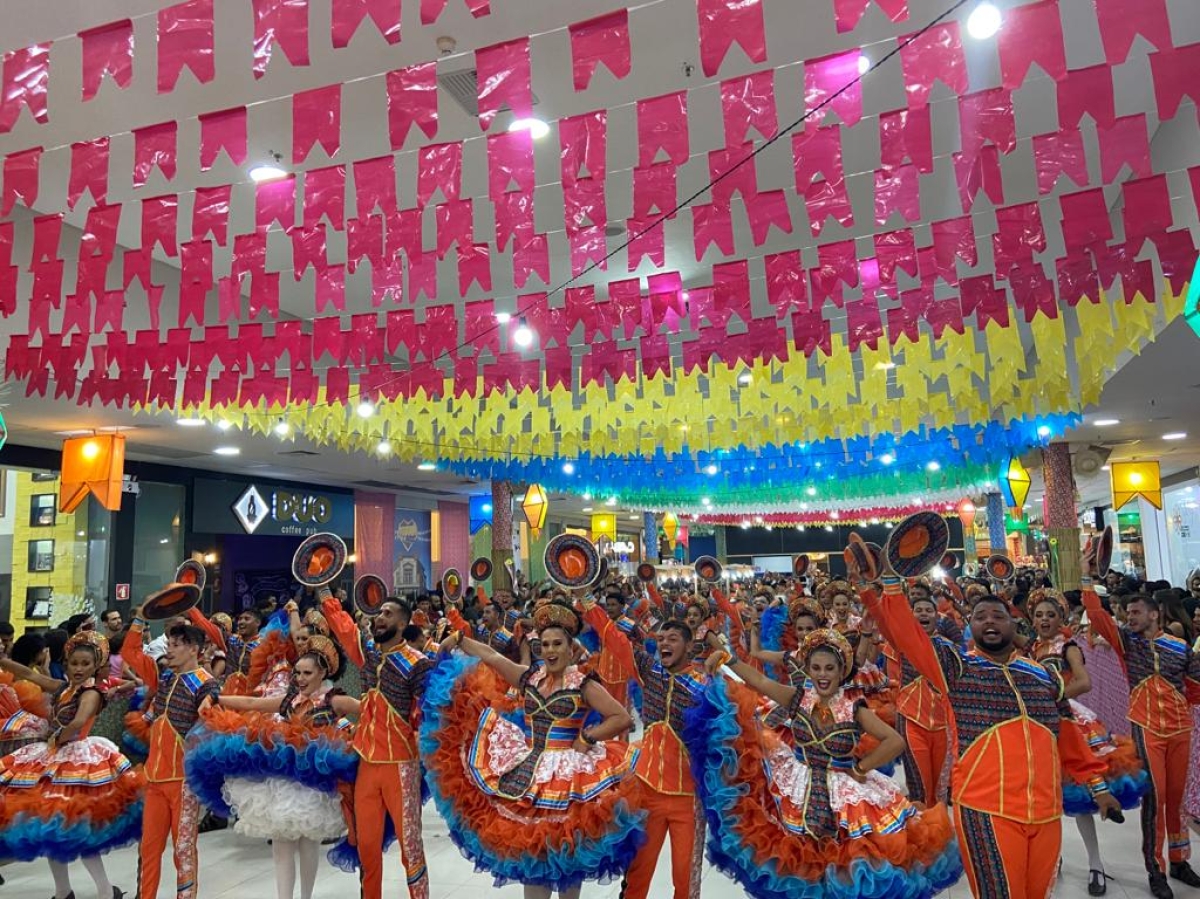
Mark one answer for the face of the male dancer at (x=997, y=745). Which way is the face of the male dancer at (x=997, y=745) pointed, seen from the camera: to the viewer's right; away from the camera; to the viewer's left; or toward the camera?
toward the camera

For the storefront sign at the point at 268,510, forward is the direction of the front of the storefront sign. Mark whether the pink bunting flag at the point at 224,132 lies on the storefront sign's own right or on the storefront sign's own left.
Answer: on the storefront sign's own right

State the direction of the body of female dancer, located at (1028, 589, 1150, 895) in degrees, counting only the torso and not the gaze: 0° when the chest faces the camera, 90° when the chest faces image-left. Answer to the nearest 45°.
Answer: approximately 45°

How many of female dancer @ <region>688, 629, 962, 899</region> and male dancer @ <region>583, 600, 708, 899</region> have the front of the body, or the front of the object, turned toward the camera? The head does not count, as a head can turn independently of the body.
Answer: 2

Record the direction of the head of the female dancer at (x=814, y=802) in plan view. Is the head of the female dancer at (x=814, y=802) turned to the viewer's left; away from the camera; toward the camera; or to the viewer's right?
toward the camera

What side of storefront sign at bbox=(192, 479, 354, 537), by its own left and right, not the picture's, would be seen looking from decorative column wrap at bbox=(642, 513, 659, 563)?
left

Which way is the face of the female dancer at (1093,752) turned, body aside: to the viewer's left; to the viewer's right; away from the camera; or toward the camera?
toward the camera

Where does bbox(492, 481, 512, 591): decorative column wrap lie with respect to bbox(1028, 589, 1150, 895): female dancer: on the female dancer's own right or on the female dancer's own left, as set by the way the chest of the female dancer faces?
on the female dancer's own right

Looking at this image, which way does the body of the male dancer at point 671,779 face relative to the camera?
toward the camera
